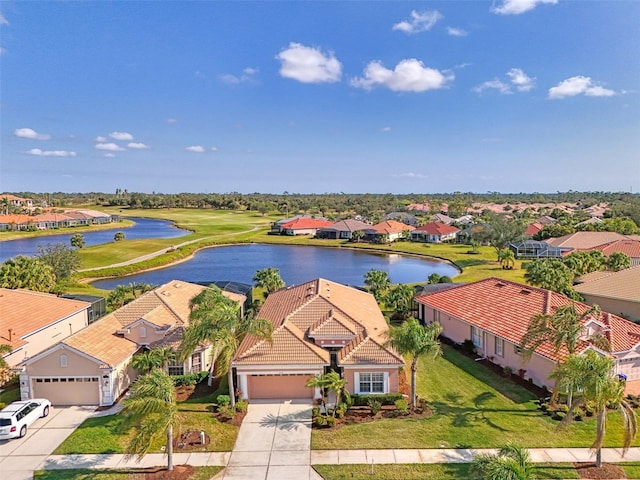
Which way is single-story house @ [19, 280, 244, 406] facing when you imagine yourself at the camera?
facing the viewer and to the left of the viewer

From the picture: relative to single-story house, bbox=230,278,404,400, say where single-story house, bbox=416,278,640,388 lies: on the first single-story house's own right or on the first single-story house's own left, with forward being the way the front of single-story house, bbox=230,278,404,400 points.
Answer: on the first single-story house's own left

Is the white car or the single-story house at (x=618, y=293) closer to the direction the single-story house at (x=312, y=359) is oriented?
the white car

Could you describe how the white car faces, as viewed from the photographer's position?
facing away from the viewer and to the right of the viewer

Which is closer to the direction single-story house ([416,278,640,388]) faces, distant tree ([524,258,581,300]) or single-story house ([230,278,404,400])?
the single-story house

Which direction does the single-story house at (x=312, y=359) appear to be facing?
toward the camera

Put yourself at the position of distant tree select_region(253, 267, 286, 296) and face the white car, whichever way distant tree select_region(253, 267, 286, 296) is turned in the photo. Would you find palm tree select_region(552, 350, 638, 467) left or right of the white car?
left

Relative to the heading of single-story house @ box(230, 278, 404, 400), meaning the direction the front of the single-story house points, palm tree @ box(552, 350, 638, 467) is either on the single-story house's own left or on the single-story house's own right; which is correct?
on the single-story house's own left

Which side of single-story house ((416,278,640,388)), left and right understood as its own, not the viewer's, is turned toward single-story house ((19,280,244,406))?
right

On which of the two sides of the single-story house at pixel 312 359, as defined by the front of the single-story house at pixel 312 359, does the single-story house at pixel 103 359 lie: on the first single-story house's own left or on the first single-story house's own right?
on the first single-story house's own right

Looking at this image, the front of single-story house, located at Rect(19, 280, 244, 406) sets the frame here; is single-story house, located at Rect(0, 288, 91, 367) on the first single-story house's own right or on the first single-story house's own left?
on the first single-story house's own right

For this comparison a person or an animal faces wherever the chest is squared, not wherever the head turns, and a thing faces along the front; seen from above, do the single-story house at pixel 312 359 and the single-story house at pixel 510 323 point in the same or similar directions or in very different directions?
same or similar directions

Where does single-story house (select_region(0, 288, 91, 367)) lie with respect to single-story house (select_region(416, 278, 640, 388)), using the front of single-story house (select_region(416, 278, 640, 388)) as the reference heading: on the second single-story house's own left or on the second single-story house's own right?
on the second single-story house's own right

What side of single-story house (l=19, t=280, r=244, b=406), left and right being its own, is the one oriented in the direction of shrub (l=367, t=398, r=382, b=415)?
left

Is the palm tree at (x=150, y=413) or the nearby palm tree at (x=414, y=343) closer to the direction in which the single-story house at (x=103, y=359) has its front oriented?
the palm tree at (x=150, y=413)

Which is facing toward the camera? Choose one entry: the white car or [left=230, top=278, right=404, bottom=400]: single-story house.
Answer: the single-story house

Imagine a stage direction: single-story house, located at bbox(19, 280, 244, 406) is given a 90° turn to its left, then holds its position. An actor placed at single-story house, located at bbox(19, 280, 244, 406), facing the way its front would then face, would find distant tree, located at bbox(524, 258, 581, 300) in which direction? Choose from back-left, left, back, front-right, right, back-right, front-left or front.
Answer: front-left

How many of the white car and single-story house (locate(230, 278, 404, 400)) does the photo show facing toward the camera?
1

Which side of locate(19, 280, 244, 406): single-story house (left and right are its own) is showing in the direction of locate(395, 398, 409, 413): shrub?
left

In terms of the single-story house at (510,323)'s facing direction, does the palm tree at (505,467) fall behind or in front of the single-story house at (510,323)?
in front
